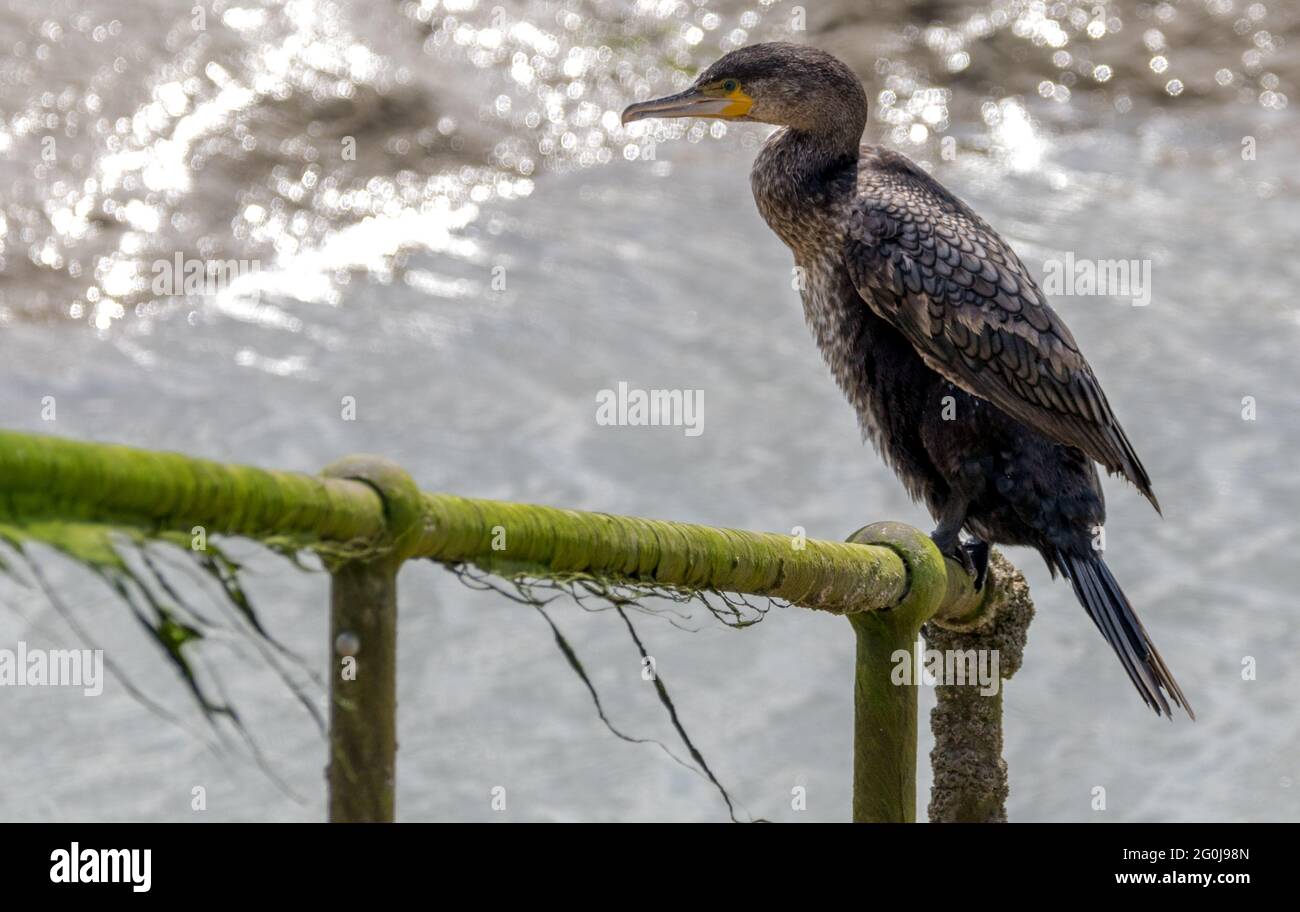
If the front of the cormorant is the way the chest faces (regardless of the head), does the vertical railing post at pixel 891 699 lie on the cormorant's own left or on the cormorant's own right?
on the cormorant's own left

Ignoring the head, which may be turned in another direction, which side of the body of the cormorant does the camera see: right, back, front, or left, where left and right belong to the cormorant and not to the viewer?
left

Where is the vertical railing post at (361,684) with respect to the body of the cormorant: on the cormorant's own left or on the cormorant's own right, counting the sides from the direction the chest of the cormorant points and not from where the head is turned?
on the cormorant's own left
